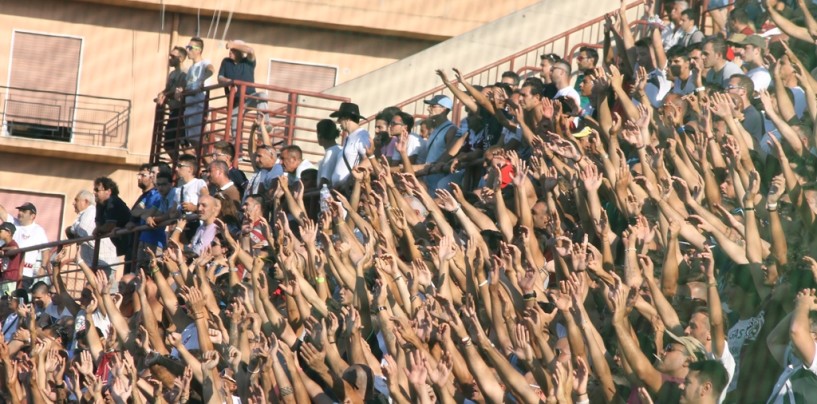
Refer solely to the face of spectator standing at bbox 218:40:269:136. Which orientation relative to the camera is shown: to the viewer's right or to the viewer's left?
to the viewer's left

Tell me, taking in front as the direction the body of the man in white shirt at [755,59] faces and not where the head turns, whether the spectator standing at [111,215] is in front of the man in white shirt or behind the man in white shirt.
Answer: in front
